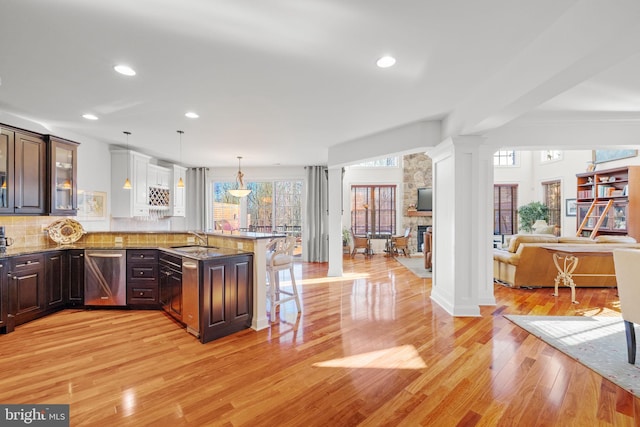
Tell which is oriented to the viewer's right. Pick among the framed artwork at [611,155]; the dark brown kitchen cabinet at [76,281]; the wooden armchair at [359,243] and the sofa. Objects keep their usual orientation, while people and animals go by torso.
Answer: the wooden armchair

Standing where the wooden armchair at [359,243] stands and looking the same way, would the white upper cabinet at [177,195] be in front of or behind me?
behind

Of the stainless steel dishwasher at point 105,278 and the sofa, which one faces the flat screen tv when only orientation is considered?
the sofa

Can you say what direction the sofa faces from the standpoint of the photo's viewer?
facing away from the viewer and to the left of the viewer

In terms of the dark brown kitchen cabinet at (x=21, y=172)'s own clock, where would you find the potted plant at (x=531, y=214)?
The potted plant is roughly at 11 o'clock from the dark brown kitchen cabinet.

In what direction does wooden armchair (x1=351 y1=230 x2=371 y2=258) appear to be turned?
to the viewer's right

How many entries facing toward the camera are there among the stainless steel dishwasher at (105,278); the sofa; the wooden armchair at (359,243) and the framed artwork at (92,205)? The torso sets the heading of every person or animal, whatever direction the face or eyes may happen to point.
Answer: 2

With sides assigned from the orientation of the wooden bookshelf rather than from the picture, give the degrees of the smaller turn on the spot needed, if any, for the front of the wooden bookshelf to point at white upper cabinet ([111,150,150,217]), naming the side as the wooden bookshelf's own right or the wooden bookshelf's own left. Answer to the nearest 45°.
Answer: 0° — it already faces it
